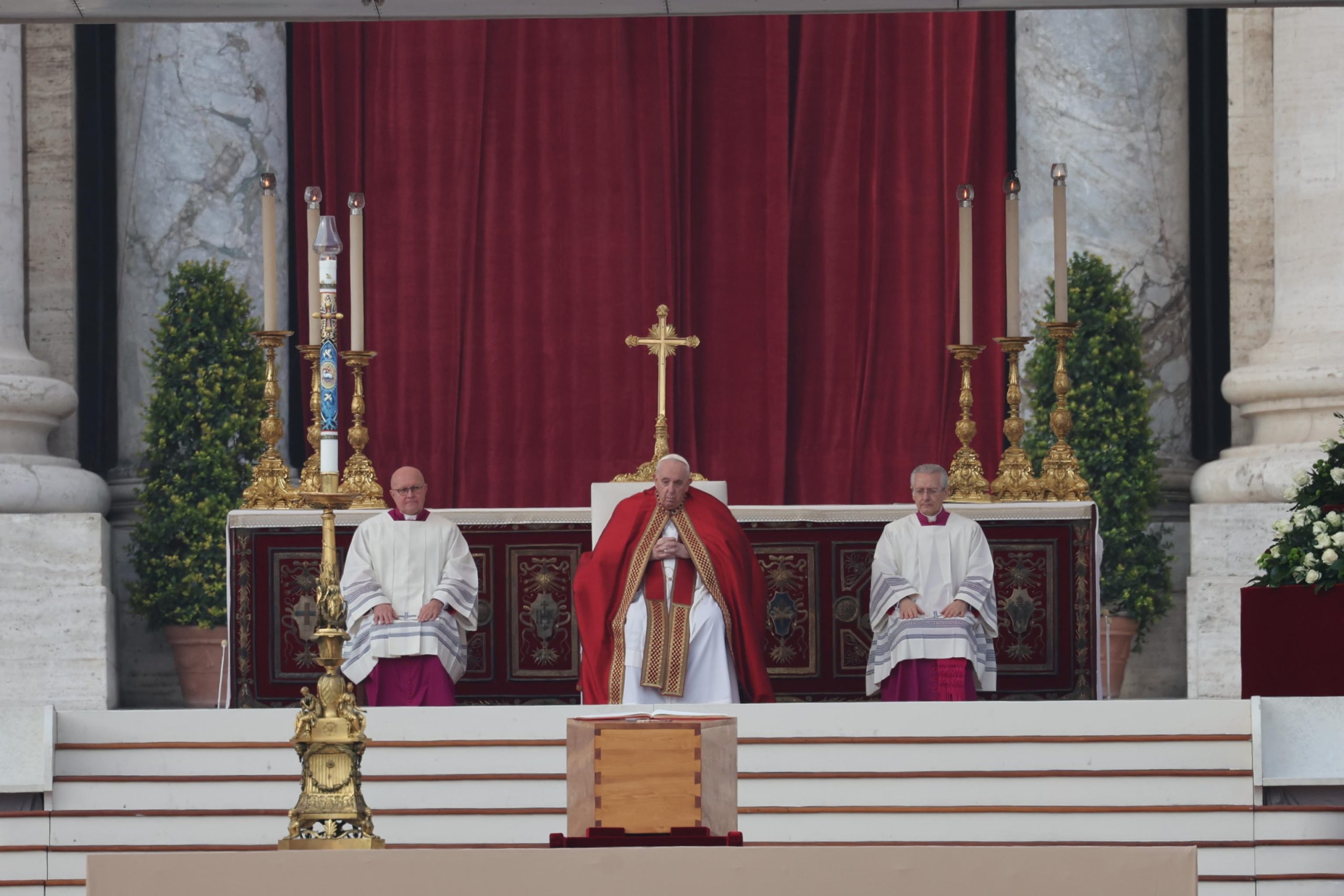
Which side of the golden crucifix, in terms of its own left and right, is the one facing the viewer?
front

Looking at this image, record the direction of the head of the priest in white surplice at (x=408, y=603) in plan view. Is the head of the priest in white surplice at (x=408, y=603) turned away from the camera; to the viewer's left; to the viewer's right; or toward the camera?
toward the camera

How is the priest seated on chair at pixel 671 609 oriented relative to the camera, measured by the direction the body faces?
toward the camera

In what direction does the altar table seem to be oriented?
toward the camera

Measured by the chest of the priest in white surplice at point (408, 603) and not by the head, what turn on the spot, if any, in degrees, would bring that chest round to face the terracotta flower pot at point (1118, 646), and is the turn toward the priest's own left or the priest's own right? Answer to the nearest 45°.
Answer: approximately 135° to the priest's own left

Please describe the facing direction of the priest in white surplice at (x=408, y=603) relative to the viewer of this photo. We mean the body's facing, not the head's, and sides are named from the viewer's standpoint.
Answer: facing the viewer

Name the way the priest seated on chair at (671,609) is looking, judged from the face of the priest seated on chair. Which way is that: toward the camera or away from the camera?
toward the camera

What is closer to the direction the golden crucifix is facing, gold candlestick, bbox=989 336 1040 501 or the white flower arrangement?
the white flower arrangement
